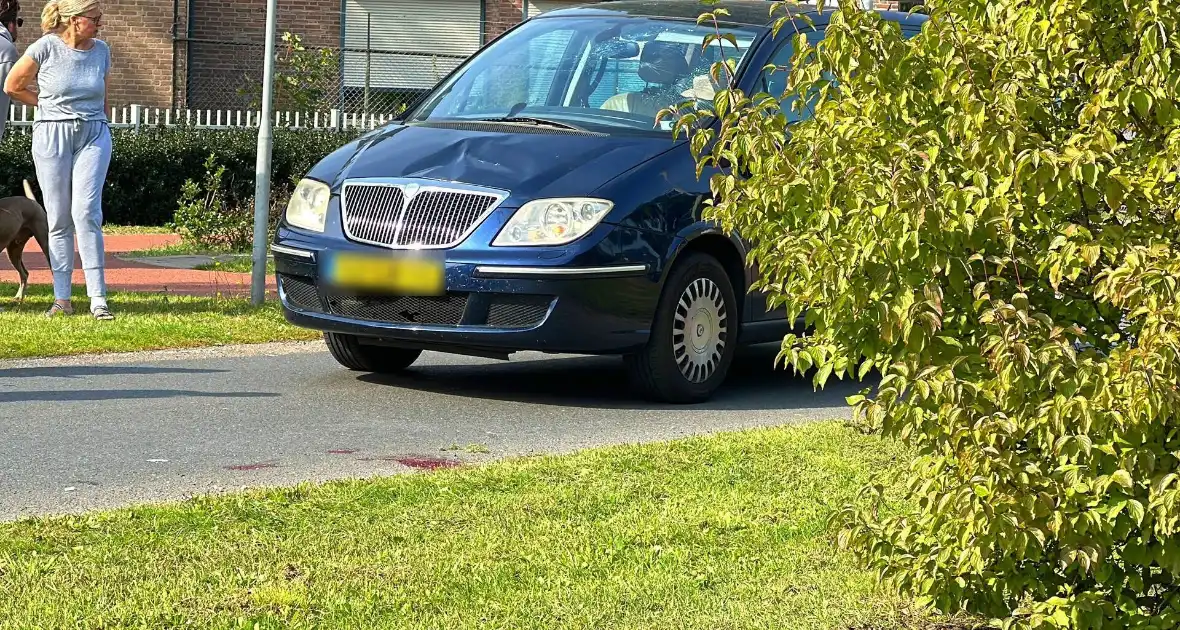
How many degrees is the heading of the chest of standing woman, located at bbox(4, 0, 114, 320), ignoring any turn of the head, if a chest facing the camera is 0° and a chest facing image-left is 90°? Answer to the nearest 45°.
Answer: approximately 315°

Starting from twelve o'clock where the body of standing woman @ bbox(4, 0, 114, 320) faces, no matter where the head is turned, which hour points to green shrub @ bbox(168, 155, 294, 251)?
The green shrub is roughly at 8 o'clock from the standing woman.

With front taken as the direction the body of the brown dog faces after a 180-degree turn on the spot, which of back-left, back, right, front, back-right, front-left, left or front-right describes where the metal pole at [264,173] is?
front

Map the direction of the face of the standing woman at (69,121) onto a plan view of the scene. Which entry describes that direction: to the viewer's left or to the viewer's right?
to the viewer's right

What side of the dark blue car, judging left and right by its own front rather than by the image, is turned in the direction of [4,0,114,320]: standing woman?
right

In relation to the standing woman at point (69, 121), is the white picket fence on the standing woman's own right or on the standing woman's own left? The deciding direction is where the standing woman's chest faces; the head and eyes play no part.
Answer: on the standing woman's own left

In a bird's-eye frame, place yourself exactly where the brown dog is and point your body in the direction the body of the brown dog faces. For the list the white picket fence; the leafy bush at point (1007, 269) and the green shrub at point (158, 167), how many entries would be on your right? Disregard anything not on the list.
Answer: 2

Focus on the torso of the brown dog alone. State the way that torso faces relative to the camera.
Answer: to the viewer's left

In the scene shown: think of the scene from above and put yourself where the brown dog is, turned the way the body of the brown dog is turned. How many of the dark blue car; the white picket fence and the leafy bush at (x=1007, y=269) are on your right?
1

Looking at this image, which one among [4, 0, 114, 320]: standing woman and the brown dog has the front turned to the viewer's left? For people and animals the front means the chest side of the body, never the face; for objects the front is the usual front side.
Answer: the brown dog

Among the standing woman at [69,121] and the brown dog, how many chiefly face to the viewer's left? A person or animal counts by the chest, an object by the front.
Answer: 1

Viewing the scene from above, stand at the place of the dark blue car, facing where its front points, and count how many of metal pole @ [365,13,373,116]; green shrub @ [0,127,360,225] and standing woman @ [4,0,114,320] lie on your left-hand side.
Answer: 0

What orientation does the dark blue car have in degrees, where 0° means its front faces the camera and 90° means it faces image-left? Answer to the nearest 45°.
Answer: approximately 45°

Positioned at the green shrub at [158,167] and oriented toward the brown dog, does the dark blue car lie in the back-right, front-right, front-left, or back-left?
front-left
